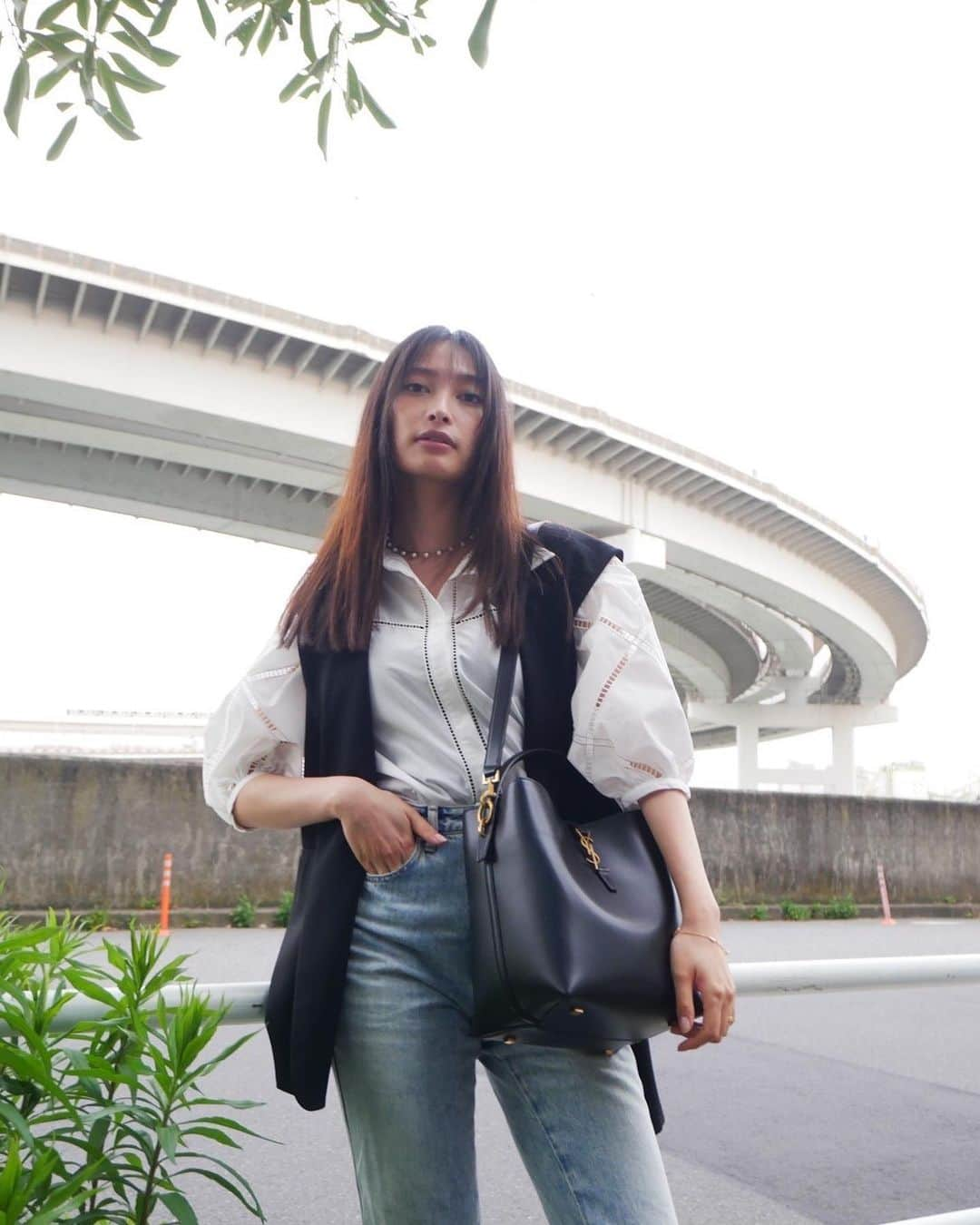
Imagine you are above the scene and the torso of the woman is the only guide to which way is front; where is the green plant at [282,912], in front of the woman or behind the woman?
behind

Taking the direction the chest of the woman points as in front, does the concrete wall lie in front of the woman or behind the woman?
behind

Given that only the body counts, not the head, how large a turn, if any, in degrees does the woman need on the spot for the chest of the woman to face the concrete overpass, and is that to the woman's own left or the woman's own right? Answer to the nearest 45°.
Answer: approximately 180°

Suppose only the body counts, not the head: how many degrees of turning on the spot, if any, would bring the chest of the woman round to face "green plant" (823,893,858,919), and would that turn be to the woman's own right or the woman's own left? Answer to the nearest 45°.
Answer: approximately 180°

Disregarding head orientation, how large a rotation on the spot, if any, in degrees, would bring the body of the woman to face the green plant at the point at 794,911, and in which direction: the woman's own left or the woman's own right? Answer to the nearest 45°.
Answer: approximately 180°

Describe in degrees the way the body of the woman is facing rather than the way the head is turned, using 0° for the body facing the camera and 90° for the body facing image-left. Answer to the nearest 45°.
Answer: approximately 0°
